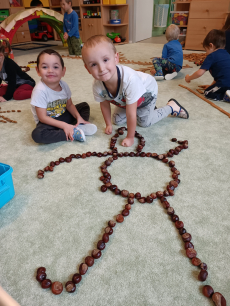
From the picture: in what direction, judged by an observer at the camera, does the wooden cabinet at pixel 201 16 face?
facing the viewer

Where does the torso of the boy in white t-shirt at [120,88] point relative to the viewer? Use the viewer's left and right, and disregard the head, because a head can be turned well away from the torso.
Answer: facing the viewer and to the left of the viewer

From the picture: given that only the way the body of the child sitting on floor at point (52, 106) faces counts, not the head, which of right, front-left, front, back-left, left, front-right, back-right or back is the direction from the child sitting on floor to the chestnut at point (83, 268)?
front-right

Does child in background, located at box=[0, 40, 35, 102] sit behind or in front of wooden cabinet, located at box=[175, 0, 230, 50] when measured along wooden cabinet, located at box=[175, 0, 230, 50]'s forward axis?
in front

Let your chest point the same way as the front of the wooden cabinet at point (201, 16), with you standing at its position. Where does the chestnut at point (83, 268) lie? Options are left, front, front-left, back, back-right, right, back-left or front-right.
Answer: front

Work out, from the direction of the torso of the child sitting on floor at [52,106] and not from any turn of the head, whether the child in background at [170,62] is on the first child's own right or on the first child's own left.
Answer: on the first child's own left

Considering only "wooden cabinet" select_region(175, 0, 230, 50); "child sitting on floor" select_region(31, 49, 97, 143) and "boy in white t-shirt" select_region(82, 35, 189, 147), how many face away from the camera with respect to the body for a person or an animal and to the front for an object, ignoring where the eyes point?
0

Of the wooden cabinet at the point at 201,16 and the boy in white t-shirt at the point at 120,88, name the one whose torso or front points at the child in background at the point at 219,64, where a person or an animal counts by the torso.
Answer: the wooden cabinet

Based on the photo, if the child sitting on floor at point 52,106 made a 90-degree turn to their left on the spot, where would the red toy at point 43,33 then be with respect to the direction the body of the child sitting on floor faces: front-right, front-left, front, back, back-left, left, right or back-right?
front-left

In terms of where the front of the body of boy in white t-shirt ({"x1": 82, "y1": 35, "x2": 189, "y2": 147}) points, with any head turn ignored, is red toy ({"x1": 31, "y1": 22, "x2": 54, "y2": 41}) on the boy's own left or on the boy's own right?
on the boy's own right

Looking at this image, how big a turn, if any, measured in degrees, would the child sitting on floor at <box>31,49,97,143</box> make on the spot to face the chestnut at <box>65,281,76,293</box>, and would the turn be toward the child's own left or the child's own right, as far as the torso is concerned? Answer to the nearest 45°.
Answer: approximately 45° to the child's own right

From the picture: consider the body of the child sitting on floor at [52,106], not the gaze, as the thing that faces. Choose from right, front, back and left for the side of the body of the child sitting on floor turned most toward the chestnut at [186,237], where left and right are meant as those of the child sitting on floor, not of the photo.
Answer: front

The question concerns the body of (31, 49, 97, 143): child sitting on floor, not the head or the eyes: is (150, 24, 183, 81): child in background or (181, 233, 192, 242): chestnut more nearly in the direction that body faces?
the chestnut

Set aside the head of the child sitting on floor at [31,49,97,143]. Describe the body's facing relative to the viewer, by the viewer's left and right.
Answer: facing the viewer and to the right of the viewer

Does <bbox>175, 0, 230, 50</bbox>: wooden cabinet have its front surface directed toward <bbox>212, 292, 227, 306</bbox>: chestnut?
yes
